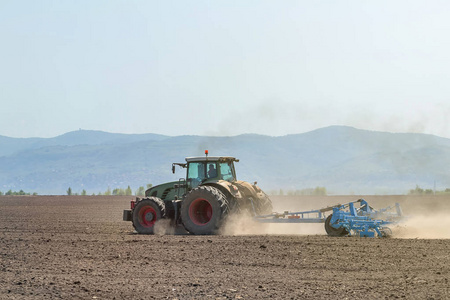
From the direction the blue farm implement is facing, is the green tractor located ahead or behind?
ahead

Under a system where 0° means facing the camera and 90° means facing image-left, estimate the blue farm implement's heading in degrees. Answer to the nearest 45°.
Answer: approximately 90°
